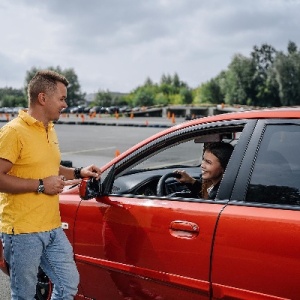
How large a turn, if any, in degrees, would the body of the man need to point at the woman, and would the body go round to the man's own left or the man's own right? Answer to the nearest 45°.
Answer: approximately 45° to the man's own left

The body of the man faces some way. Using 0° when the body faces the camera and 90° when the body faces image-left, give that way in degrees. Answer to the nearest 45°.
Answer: approximately 315°

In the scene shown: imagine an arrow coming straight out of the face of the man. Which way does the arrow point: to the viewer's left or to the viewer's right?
to the viewer's right

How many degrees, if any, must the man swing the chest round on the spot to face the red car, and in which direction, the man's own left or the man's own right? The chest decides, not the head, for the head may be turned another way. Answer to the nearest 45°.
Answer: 0° — they already face it
